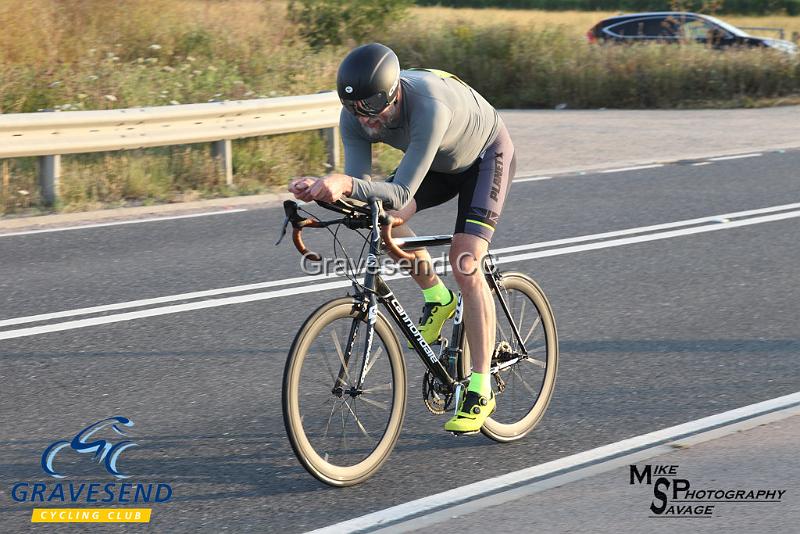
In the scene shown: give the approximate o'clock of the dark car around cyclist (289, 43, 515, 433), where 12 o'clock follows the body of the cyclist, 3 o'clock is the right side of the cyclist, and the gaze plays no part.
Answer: The dark car is roughly at 5 o'clock from the cyclist.

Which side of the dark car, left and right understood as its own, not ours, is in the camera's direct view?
right

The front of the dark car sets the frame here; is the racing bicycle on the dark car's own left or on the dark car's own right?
on the dark car's own right

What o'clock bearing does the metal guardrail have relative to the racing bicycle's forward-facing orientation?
The metal guardrail is roughly at 4 o'clock from the racing bicycle.

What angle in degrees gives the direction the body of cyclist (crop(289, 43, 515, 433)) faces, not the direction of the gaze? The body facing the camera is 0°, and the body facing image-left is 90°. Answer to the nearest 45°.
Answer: approximately 45°

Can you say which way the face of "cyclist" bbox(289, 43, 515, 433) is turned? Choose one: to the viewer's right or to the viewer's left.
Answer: to the viewer's left

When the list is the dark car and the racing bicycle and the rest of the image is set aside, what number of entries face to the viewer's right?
1

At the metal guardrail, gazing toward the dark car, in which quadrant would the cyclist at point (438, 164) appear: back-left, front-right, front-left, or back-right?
back-right

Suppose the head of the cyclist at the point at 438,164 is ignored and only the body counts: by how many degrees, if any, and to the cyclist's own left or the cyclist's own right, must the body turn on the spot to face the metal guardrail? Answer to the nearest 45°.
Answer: approximately 135° to the cyclist's own right

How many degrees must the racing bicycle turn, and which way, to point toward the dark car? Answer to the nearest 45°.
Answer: approximately 135° to its right

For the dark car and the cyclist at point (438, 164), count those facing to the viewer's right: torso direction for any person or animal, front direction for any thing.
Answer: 1

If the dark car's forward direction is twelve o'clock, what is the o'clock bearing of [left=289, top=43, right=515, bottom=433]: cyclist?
The cyclist is roughly at 3 o'clock from the dark car.

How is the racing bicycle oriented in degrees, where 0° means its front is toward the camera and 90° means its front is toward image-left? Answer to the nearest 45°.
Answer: approximately 45°
